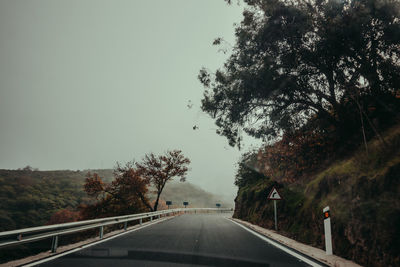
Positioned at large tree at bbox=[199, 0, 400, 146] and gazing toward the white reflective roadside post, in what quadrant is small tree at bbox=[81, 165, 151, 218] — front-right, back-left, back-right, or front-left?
back-right

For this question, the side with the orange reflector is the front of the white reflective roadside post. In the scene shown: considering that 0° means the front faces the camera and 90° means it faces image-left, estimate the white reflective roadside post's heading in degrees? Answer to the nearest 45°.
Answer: approximately 0°

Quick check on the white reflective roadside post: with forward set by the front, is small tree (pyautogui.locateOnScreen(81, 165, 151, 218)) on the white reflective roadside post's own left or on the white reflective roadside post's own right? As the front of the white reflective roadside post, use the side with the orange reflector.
on the white reflective roadside post's own right

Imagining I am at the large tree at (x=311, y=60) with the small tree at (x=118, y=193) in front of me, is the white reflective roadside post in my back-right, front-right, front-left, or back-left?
back-left
